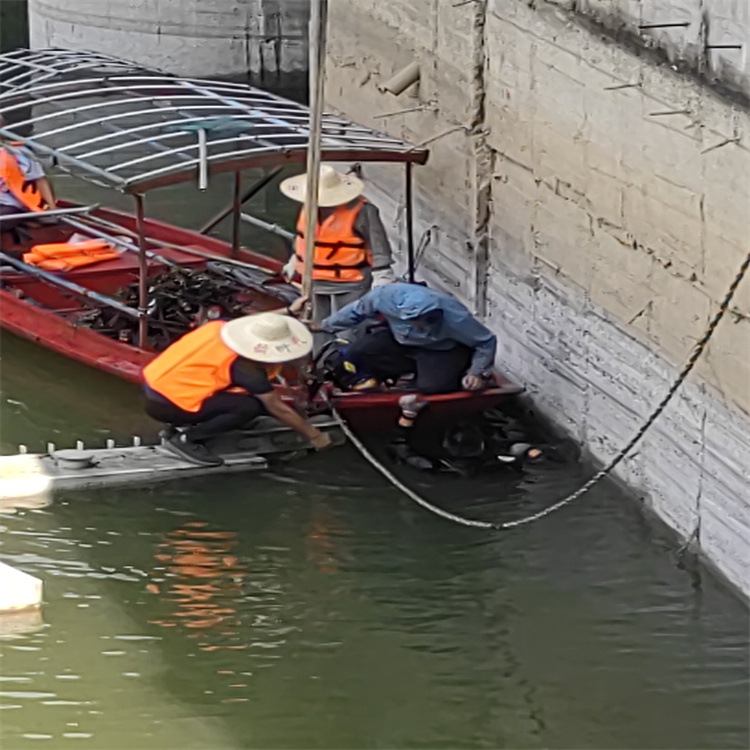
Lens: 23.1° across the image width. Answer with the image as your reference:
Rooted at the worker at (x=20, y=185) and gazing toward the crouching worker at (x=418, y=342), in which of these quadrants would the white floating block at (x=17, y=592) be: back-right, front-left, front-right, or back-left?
front-right

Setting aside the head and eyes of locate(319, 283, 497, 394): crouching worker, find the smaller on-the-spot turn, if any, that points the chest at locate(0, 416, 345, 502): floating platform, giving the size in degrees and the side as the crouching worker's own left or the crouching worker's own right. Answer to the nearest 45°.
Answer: approximately 45° to the crouching worker's own right

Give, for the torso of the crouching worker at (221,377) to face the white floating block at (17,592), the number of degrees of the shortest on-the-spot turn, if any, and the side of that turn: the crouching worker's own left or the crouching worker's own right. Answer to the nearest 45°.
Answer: approximately 135° to the crouching worker's own right

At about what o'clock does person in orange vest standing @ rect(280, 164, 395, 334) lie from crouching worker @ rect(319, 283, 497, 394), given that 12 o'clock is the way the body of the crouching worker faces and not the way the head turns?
The person in orange vest standing is roughly at 5 o'clock from the crouching worker.

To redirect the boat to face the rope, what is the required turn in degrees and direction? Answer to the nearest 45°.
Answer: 0° — it already faces it

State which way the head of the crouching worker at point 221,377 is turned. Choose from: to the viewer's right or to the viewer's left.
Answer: to the viewer's right

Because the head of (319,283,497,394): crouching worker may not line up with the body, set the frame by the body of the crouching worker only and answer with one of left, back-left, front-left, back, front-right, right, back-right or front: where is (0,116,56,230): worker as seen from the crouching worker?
back-right

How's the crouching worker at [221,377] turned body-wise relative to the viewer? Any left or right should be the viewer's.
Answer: facing to the right of the viewer

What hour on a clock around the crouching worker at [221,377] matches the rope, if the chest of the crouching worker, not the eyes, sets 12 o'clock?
The rope is roughly at 1 o'clock from the crouching worker.
